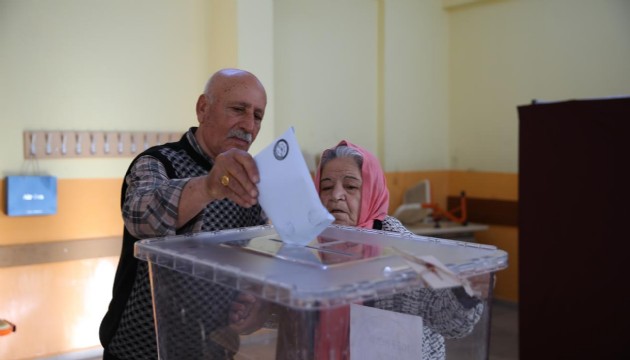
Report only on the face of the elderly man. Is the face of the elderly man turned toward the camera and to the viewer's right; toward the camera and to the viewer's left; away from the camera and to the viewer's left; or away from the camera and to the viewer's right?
toward the camera and to the viewer's right

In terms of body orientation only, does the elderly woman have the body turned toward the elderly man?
no

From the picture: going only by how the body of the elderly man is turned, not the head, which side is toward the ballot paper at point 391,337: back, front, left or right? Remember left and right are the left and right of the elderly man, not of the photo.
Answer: front

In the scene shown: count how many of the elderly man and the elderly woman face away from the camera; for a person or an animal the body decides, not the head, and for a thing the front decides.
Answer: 0

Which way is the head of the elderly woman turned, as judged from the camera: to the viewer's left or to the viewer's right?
to the viewer's left

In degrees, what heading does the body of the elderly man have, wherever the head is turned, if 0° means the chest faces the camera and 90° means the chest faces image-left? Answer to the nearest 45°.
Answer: approximately 315°

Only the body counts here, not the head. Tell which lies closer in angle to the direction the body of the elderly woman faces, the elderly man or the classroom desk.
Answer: the elderly man

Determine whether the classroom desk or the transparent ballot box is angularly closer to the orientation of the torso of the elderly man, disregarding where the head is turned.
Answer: the transparent ballot box

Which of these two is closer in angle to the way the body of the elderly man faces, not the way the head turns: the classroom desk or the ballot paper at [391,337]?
the ballot paper

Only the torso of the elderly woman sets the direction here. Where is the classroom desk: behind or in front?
behind

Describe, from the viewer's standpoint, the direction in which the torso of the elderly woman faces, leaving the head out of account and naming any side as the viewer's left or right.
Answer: facing the viewer and to the left of the viewer
